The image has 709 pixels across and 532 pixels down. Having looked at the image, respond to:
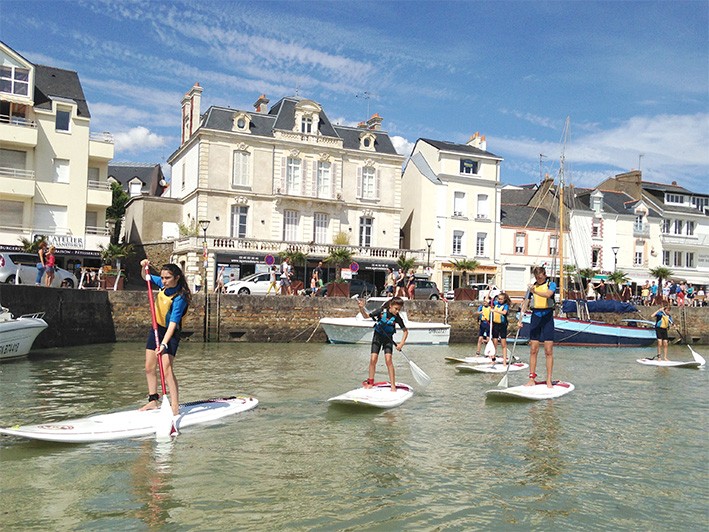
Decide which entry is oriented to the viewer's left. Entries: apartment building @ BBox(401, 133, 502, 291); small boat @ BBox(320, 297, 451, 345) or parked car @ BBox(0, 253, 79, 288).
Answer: the small boat

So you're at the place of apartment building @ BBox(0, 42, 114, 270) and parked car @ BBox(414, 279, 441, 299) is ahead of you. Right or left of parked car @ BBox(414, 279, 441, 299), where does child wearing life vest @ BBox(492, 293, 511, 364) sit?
right

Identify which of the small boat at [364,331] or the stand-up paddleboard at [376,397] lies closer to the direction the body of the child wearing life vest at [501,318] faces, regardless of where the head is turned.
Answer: the stand-up paddleboard

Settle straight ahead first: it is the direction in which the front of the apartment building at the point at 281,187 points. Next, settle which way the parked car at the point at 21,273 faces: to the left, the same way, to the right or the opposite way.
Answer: to the left

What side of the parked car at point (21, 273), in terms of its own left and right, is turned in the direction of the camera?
right

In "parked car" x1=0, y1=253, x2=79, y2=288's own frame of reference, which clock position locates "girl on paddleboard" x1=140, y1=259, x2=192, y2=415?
The girl on paddleboard is roughly at 3 o'clock from the parked car.
